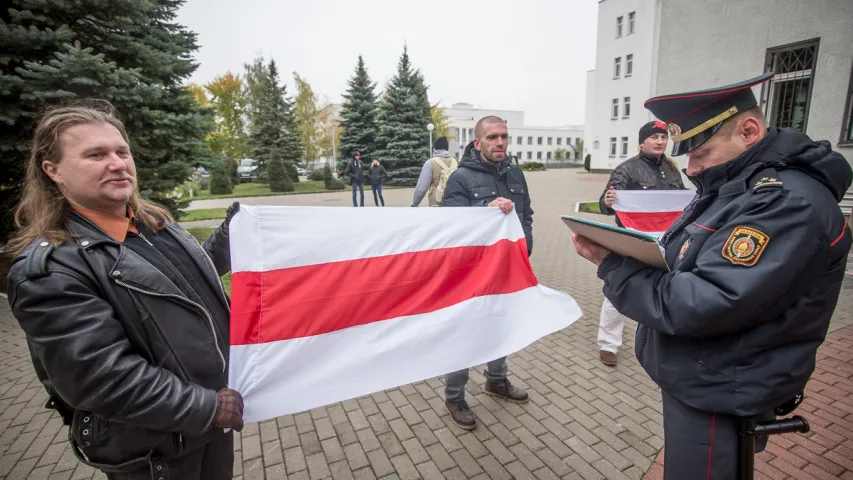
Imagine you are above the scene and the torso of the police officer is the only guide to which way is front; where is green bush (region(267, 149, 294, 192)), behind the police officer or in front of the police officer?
in front

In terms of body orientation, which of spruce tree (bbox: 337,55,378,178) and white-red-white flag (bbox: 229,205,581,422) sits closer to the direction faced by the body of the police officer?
the white-red-white flag

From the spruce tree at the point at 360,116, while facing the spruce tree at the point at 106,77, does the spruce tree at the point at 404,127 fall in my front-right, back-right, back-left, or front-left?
front-left

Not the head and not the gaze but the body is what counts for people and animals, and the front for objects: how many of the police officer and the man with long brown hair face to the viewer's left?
1

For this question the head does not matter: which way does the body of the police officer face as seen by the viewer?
to the viewer's left

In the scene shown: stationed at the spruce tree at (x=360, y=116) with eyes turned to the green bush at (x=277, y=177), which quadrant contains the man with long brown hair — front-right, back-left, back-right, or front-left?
front-left

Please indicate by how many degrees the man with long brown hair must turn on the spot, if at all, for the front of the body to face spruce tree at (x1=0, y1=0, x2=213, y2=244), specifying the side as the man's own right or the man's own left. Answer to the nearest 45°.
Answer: approximately 135° to the man's own left

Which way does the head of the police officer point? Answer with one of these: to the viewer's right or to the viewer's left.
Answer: to the viewer's left

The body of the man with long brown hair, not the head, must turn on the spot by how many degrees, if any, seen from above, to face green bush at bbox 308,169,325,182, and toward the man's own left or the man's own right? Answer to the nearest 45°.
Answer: approximately 90° to the man's own left

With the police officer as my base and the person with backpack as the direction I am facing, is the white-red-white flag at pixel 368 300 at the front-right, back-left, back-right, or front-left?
front-left

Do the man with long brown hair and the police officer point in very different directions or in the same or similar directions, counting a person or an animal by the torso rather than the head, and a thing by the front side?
very different directions

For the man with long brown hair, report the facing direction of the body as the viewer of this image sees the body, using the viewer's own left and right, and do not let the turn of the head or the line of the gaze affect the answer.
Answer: facing the viewer and to the right of the viewer

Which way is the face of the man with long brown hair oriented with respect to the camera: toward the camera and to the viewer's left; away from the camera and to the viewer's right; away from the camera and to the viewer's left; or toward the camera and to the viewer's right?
toward the camera and to the viewer's right

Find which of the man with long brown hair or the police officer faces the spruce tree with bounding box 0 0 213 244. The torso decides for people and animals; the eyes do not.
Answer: the police officer

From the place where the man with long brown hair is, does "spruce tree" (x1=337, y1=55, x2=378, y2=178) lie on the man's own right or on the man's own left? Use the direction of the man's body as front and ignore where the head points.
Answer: on the man's own left

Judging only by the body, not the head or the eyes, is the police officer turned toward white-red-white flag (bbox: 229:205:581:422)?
yes
